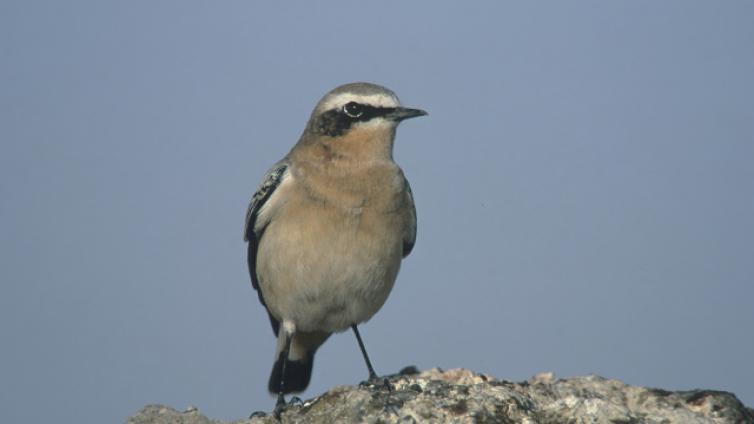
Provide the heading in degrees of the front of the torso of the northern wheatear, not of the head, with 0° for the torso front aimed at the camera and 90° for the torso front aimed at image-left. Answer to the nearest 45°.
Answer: approximately 315°
